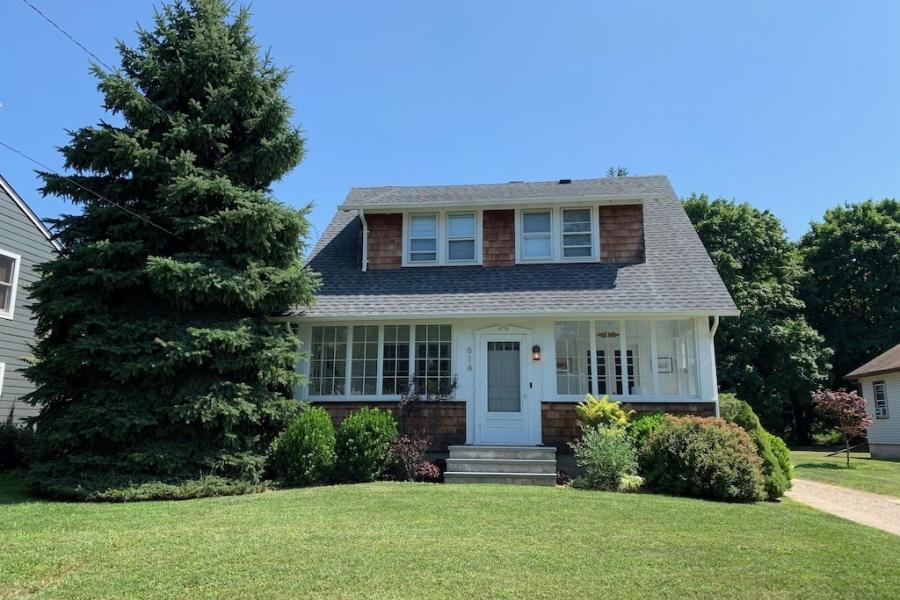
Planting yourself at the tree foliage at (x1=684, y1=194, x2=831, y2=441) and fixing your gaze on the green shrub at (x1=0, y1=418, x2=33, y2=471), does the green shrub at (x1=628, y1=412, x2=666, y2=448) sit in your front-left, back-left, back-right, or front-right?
front-left

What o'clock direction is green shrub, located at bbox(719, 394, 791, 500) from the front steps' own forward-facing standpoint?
The green shrub is roughly at 9 o'clock from the front steps.

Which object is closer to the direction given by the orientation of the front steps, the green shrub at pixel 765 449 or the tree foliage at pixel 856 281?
the green shrub

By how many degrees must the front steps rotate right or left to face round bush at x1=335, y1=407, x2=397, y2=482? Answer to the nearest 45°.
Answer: approximately 90° to its right

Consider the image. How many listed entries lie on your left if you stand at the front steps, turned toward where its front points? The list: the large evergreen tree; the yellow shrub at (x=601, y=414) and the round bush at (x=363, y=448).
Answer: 1

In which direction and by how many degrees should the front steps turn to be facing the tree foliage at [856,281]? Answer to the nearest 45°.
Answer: approximately 135° to its left

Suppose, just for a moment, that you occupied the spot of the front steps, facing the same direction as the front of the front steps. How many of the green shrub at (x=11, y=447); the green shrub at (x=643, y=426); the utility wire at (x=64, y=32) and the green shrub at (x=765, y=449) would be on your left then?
2

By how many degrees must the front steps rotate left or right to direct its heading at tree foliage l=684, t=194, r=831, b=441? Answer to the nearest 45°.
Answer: approximately 135° to its left

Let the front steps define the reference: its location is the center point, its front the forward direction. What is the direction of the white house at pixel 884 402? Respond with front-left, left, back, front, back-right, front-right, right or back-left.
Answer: back-left

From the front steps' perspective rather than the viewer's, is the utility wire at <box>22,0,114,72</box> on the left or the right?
on its right

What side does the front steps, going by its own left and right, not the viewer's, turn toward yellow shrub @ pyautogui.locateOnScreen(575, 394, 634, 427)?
left

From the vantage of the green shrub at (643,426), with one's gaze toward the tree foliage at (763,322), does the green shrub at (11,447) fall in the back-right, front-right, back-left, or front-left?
back-left

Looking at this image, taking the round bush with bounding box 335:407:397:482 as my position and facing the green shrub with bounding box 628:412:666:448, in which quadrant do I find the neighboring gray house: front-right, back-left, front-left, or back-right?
back-left

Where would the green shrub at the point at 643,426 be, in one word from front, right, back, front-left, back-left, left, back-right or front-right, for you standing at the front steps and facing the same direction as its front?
left

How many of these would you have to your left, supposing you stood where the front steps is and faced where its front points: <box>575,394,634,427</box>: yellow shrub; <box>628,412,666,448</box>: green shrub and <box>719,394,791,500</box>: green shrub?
3

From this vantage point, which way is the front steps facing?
toward the camera

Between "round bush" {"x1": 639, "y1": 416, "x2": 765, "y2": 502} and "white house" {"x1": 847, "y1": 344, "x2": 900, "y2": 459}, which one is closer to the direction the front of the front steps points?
the round bush
